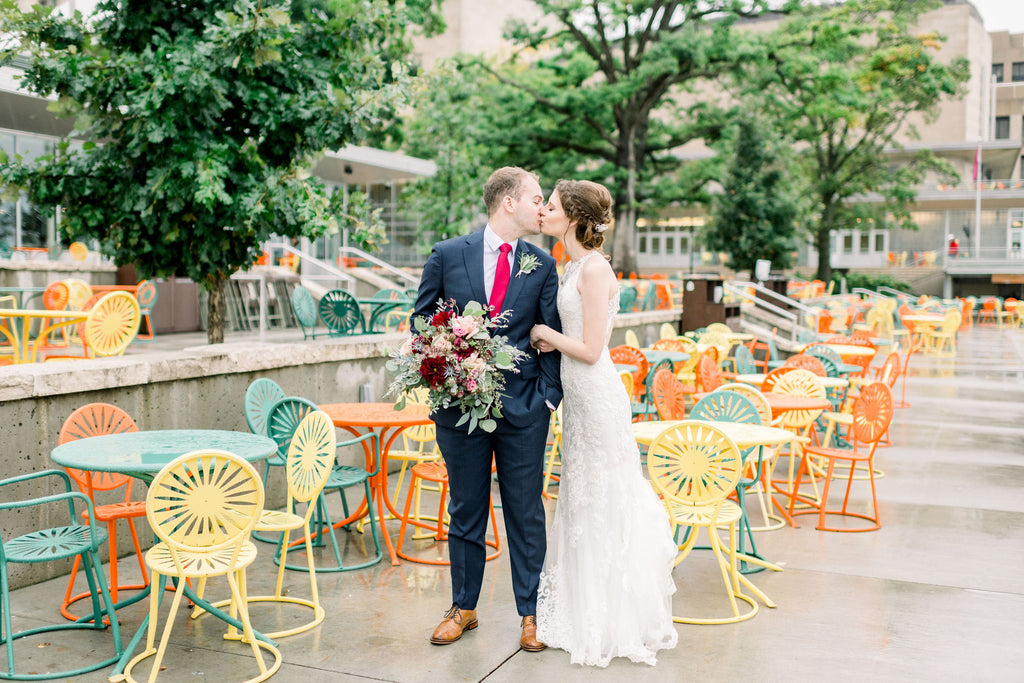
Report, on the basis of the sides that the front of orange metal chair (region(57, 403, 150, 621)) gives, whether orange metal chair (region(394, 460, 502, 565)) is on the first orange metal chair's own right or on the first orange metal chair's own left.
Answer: on the first orange metal chair's own left

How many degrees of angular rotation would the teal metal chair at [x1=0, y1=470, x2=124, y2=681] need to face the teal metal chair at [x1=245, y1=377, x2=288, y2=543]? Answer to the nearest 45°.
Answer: approximately 45° to its left

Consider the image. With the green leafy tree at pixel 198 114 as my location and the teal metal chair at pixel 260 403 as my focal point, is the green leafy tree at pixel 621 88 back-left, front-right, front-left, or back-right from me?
back-left

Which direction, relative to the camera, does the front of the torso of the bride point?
to the viewer's left

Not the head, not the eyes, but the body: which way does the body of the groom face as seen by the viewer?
toward the camera

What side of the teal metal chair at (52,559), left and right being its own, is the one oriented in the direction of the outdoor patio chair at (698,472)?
front

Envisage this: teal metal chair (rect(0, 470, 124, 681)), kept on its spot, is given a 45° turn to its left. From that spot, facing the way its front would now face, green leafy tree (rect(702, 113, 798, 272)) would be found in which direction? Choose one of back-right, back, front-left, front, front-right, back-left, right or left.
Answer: front

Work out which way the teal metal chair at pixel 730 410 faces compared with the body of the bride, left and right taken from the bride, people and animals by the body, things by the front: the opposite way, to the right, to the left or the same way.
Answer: to the left

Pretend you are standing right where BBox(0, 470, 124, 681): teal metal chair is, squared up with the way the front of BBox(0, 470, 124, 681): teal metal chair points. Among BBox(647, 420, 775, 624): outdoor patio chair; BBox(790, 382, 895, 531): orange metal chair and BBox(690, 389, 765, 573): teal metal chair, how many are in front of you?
3

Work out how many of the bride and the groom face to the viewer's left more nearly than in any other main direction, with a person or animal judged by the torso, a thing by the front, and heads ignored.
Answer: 1

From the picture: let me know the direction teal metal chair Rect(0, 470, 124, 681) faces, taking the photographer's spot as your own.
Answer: facing to the right of the viewer

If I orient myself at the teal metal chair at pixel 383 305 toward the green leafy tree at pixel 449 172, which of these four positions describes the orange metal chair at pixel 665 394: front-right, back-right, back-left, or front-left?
back-right

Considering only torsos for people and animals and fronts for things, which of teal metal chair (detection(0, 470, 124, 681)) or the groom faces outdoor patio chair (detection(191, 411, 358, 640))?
the teal metal chair

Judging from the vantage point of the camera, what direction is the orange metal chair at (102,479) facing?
facing the viewer and to the right of the viewer

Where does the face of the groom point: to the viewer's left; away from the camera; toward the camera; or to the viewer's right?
to the viewer's right

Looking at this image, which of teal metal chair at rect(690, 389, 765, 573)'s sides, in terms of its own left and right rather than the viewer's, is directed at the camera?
front

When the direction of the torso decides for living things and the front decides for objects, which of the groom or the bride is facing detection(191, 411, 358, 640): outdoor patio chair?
the bride
